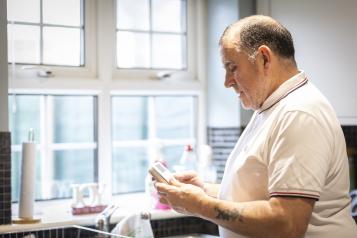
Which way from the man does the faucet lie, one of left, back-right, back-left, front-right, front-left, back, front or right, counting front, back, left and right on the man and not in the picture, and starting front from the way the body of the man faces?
front-right

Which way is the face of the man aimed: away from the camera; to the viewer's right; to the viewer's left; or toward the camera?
to the viewer's left

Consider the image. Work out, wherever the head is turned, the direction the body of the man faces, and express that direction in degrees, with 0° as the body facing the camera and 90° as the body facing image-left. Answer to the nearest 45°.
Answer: approximately 90°

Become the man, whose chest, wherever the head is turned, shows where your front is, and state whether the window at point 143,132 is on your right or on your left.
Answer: on your right

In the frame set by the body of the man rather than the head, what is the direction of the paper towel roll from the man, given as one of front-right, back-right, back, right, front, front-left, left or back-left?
front-right

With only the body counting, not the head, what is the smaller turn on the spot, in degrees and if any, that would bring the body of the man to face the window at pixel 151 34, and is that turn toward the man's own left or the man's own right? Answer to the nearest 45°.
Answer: approximately 45° to the man's own right

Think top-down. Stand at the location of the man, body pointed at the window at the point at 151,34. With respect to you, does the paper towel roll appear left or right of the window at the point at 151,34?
left

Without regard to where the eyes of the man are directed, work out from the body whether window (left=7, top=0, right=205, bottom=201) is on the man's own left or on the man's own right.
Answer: on the man's own right
